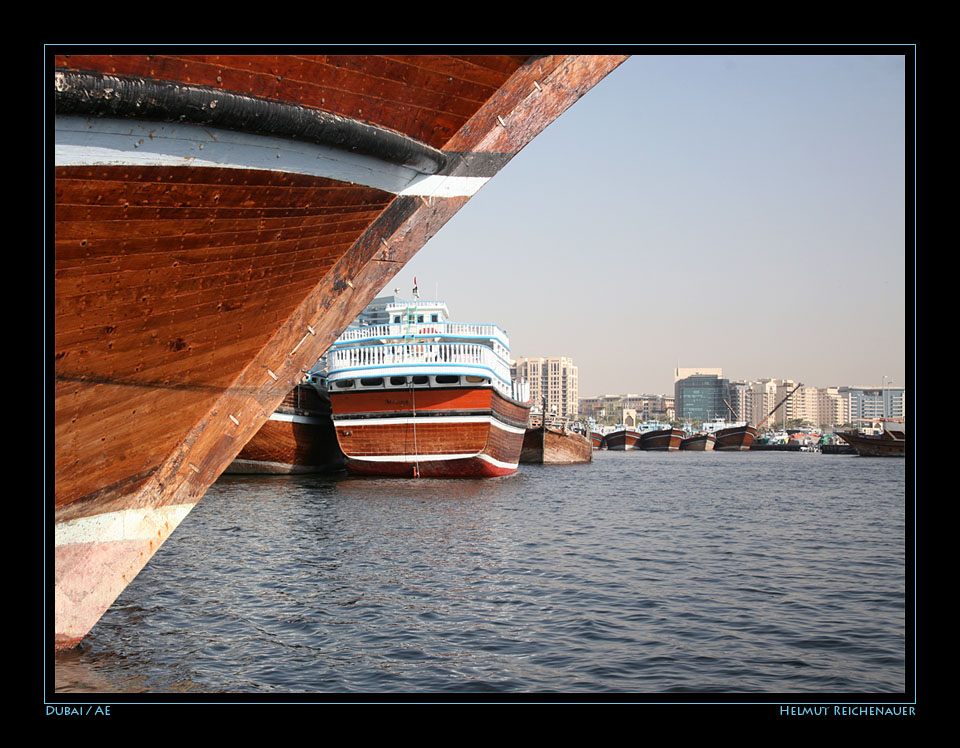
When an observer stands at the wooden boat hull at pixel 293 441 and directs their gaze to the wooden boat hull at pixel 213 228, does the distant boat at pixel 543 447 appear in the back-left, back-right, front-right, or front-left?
back-left

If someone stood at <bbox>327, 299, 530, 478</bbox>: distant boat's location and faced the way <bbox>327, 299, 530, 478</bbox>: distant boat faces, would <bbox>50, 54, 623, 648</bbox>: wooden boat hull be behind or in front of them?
behind

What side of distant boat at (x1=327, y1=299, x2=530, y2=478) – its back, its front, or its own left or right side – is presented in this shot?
back
